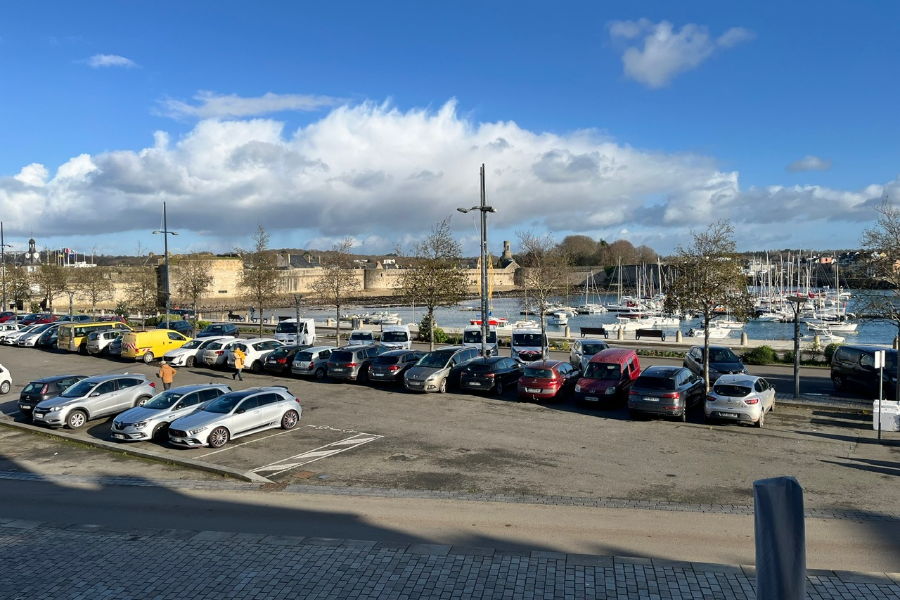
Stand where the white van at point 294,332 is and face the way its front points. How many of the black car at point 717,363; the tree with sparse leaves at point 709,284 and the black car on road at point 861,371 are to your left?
3

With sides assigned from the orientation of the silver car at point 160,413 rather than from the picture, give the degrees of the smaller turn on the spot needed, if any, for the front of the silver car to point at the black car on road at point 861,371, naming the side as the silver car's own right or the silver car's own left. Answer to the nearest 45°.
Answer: approximately 135° to the silver car's own left

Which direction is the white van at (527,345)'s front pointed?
toward the camera

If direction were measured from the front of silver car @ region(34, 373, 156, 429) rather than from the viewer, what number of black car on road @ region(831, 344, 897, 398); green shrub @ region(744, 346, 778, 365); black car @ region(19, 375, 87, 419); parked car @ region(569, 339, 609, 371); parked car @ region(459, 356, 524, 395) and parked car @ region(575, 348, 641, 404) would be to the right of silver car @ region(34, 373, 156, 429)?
1

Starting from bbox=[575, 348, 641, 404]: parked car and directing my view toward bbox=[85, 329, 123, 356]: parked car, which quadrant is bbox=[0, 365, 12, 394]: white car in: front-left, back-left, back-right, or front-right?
front-left

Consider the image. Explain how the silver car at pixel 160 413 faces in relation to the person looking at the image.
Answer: facing the viewer and to the left of the viewer

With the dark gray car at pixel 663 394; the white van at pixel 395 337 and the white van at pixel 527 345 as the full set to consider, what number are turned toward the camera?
2

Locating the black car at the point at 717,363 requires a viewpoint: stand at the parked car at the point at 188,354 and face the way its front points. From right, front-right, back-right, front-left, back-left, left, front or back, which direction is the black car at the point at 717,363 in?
left

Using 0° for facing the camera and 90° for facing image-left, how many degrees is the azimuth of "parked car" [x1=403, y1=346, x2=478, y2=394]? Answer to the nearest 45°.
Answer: approximately 45°

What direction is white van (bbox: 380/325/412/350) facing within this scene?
toward the camera

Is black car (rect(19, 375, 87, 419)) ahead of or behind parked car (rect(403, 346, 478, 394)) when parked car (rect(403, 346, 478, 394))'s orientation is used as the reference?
ahead

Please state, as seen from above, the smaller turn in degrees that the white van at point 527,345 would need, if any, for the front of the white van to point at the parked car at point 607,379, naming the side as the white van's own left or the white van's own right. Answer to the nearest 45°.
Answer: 0° — it already faces it

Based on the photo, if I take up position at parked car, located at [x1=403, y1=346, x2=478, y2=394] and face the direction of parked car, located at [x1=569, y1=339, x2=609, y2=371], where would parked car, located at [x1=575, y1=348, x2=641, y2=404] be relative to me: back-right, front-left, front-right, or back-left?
front-right

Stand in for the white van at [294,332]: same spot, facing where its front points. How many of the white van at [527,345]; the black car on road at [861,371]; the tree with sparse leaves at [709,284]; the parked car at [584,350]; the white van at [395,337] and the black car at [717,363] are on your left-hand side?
6

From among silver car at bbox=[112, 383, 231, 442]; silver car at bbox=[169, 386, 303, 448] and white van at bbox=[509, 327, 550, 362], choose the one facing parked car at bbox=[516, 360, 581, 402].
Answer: the white van
